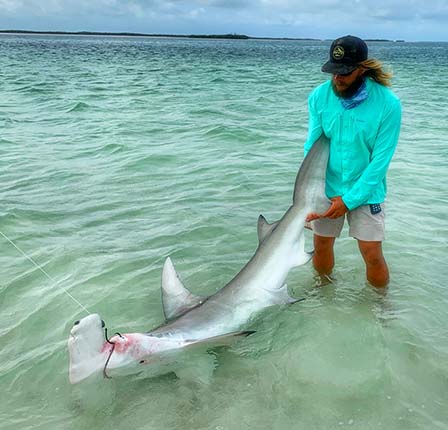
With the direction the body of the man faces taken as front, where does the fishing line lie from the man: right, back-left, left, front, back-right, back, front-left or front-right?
front-right

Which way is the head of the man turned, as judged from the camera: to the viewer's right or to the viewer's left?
to the viewer's left

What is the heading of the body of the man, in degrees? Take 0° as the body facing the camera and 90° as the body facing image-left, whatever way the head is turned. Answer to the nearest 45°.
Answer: approximately 45°
